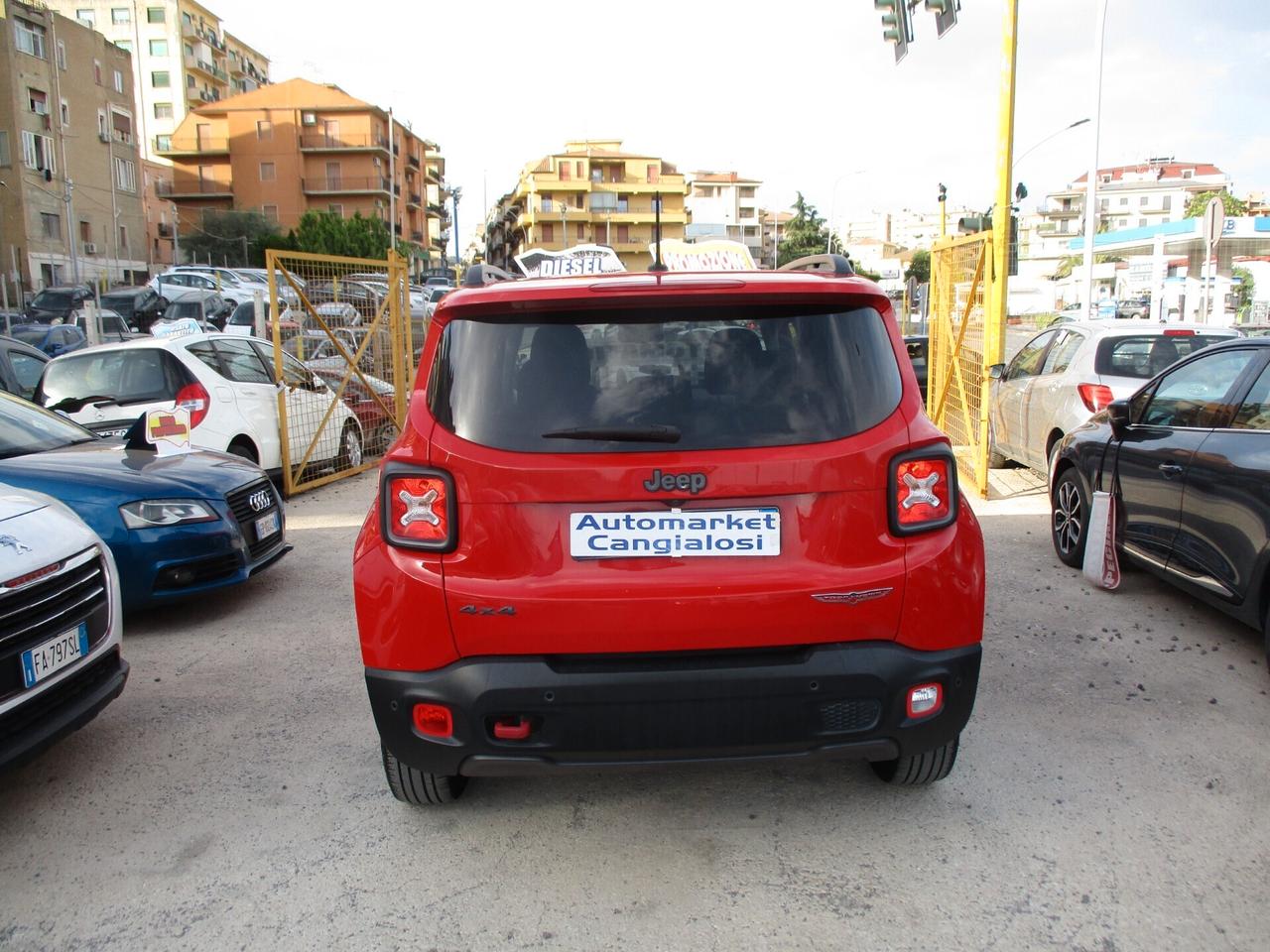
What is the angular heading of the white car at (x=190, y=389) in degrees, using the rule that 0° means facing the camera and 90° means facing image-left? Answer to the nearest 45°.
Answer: approximately 225°

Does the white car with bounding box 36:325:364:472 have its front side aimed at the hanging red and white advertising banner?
no

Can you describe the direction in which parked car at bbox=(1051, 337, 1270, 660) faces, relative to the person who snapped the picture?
facing away from the viewer and to the left of the viewer

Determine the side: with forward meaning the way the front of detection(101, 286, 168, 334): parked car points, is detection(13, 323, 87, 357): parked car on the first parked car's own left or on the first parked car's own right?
on the first parked car's own right

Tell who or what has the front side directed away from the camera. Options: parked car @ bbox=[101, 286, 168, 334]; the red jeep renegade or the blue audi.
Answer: the red jeep renegade

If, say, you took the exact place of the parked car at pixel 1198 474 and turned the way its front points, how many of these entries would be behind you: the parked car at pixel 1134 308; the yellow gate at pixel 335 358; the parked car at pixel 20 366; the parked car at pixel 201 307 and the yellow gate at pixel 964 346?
0

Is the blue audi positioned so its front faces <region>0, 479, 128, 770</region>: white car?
no

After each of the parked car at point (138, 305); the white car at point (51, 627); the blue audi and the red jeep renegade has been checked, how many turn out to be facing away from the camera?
1

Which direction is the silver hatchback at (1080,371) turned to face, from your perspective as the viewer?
facing away from the viewer and to the left of the viewer

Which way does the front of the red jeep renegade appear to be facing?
away from the camera

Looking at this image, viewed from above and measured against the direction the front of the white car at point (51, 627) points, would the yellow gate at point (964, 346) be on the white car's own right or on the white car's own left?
on the white car's own left

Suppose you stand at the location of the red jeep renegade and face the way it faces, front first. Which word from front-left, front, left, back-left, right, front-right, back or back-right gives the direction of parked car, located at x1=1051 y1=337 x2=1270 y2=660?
front-right

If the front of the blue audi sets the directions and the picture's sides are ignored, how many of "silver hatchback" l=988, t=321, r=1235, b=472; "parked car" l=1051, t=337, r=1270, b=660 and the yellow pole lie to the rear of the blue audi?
0

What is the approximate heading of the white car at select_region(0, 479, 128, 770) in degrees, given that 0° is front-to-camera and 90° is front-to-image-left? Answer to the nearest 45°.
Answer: approximately 315°

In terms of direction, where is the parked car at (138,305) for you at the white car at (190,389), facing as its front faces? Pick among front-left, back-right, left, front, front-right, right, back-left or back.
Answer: front-left

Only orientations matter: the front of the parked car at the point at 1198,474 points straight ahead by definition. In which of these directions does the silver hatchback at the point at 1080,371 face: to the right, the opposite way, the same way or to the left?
the same way
